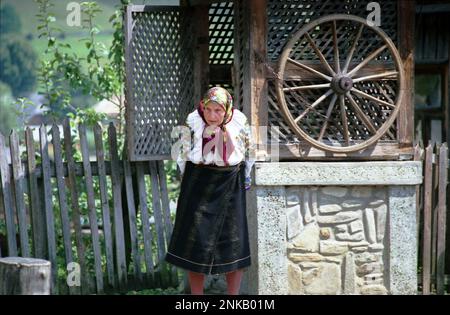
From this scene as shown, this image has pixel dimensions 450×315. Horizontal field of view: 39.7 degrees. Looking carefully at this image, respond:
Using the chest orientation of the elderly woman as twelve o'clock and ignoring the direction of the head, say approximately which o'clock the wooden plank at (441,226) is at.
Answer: The wooden plank is roughly at 8 o'clock from the elderly woman.

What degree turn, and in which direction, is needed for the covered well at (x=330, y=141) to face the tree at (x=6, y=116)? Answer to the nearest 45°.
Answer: approximately 135° to its right

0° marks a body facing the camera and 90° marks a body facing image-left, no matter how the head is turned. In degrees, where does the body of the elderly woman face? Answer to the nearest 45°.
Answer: approximately 0°

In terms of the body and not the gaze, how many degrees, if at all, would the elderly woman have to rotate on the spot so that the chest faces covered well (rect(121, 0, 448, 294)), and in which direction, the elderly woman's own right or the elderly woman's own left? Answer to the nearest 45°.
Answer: approximately 135° to the elderly woman's own left

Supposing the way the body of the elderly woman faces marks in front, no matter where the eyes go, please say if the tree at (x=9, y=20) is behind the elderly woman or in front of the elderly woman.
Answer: behind

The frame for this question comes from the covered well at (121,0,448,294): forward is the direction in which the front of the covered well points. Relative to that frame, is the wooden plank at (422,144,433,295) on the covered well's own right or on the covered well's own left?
on the covered well's own left

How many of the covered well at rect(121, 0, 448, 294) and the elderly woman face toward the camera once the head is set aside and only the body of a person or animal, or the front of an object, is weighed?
2

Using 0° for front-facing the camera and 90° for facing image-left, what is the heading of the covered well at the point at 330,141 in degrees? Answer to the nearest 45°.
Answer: approximately 0°

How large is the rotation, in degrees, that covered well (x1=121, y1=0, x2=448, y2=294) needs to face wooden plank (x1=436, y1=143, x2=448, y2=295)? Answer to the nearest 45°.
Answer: approximately 135° to its left
